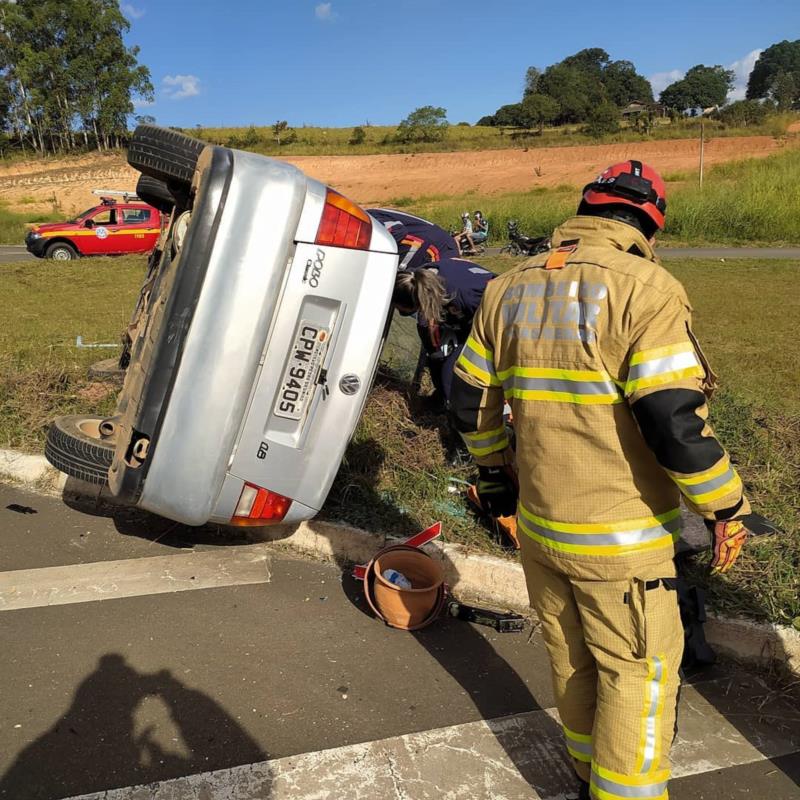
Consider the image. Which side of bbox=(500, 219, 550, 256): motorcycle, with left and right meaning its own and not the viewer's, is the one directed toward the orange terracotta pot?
left

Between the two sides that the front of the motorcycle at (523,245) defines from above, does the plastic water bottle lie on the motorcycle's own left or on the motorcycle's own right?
on the motorcycle's own left

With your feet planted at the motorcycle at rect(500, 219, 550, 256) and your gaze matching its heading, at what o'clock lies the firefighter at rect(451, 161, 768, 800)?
The firefighter is roughly at 9 o'clock from the motorcycle.

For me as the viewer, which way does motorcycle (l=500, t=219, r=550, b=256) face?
facing to the left of the viewer

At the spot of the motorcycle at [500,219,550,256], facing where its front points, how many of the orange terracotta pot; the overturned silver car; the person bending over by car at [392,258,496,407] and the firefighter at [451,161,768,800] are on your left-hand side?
4
